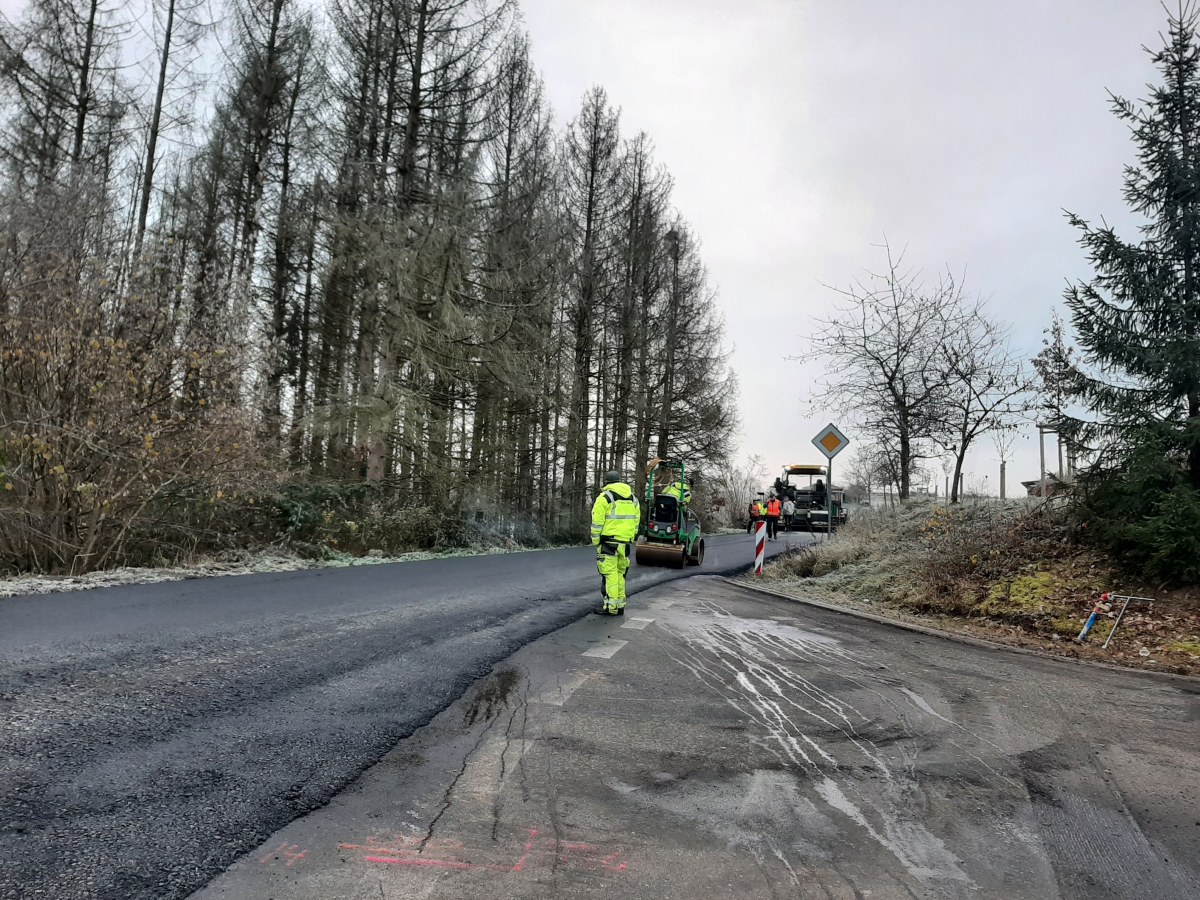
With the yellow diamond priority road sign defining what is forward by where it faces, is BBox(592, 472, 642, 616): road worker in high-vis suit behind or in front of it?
in front

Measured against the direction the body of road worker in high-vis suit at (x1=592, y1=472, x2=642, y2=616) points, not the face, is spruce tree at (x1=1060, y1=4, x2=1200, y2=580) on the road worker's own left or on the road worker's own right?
on the road worker's own right

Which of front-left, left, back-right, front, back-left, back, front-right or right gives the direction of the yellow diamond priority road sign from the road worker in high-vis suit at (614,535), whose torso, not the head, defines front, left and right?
right

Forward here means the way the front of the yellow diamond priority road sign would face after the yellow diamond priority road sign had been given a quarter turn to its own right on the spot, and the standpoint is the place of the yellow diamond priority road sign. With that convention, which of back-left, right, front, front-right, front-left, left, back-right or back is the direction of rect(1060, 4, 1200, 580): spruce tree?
back-left

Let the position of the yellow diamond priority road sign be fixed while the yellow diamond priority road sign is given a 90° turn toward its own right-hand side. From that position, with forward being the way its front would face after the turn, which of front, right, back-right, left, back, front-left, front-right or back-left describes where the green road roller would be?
front

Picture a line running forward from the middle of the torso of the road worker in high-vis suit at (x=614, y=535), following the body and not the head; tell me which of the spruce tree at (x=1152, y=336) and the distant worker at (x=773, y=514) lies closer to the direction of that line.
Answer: the distant worker

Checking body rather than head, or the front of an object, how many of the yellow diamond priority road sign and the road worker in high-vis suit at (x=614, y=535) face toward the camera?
1

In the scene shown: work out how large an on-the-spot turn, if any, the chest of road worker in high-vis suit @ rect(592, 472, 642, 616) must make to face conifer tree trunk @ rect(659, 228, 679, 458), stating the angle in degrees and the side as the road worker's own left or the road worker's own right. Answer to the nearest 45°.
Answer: approximately 45° to the road worker's own right

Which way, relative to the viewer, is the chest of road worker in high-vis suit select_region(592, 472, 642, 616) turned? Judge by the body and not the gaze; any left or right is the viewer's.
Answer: facing away from the viewer and to the left of the viewer

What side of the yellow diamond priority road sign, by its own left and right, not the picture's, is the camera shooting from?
front

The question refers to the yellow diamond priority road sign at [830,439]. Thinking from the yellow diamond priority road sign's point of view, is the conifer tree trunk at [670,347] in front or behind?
behind
